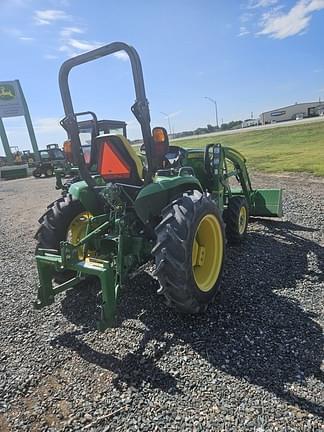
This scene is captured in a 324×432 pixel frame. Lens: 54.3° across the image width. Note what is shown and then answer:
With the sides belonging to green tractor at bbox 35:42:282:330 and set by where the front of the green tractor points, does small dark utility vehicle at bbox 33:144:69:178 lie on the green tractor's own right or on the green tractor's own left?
on the green tractor's own left

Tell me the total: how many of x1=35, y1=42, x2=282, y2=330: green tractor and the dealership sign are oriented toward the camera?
1

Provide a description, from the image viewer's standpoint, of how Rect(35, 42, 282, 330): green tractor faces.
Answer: facing away from the viewer and to the right of the viewer

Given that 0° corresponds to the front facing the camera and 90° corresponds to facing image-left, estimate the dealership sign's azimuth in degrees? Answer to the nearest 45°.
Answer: approximately 0°

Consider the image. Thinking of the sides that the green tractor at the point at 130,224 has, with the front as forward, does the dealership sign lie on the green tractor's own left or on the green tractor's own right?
on the green tractor's own left

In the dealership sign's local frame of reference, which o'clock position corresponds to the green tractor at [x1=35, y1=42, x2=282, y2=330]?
The green tractor is roughly at 12 o'clock from the dealership sign.

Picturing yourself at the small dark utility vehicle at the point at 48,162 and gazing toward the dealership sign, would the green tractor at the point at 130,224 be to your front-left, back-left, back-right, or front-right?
back-left
